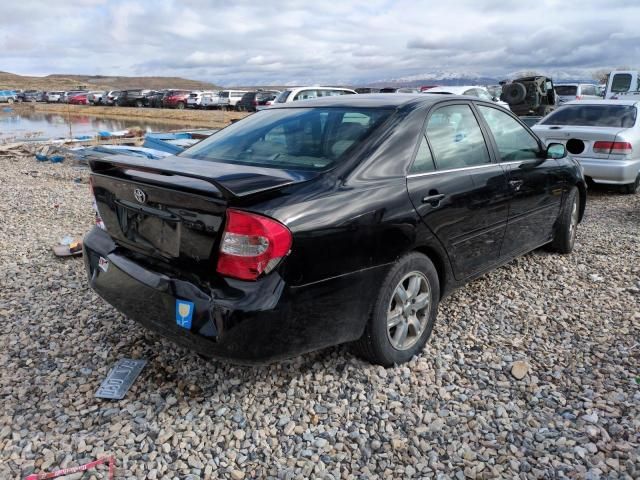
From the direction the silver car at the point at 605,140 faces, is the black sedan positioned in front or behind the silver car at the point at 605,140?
behind

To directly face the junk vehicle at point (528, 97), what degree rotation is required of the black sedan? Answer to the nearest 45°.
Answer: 0° — it already faces it

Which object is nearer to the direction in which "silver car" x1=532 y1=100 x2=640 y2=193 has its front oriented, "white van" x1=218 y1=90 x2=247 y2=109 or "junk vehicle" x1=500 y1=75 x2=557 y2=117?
the junk vehicle

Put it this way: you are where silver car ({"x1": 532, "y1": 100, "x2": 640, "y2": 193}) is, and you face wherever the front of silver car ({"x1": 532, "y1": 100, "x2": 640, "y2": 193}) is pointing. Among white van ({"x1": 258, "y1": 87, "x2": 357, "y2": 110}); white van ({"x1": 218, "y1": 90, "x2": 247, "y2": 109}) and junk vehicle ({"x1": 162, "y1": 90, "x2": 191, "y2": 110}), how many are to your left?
3

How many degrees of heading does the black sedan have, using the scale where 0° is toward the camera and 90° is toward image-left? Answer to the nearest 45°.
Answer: approximately 225°

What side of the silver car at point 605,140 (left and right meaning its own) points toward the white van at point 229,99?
left

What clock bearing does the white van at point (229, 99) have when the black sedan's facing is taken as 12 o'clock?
The white van is roughly at 10 o'clock from the black sedan.

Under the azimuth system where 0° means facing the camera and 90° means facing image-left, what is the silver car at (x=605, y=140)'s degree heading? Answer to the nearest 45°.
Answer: approximately 225°

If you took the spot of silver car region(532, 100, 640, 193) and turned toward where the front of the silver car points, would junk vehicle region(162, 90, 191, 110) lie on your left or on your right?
on your left

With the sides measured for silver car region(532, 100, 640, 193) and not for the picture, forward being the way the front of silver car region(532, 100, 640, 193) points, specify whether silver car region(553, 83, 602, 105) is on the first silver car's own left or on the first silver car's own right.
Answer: on the first silver car's own left

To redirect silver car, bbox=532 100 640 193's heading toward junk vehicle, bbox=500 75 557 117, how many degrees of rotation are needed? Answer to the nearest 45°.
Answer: approximately 45° to its left
